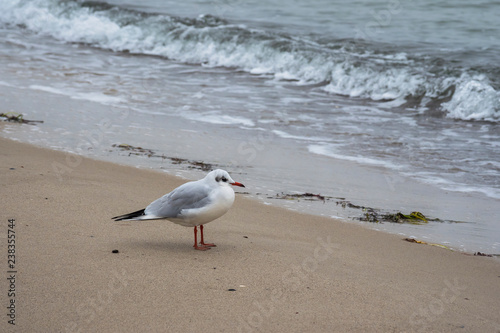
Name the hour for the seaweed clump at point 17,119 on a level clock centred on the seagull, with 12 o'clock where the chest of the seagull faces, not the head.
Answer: The seaweed clump is roughly at 8 o'clock from the seagull.

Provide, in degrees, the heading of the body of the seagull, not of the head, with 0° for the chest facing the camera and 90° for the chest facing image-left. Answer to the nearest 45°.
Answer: approximately 270°
